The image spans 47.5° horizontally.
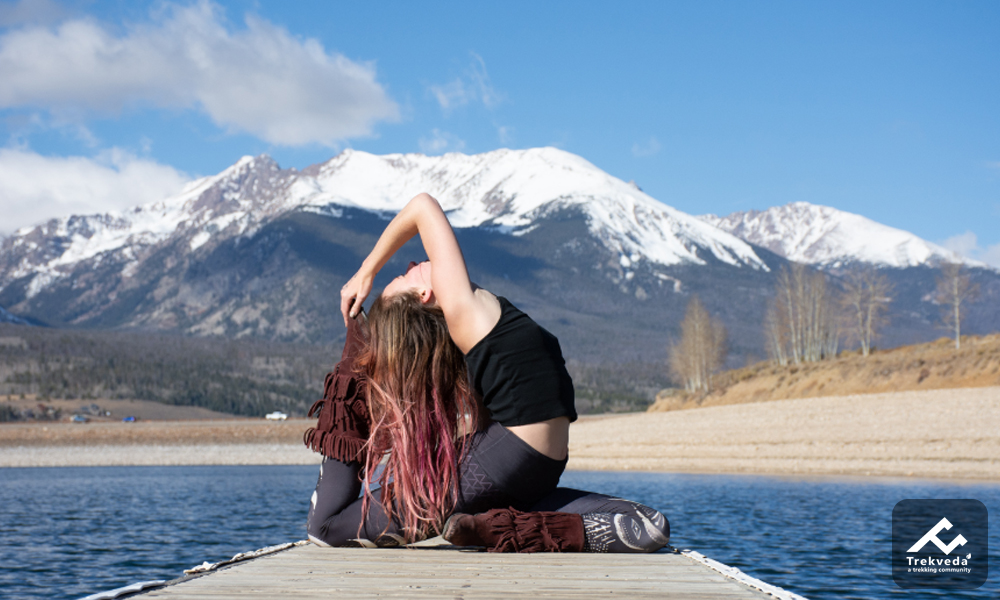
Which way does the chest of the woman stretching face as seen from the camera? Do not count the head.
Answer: to the viewer's right
